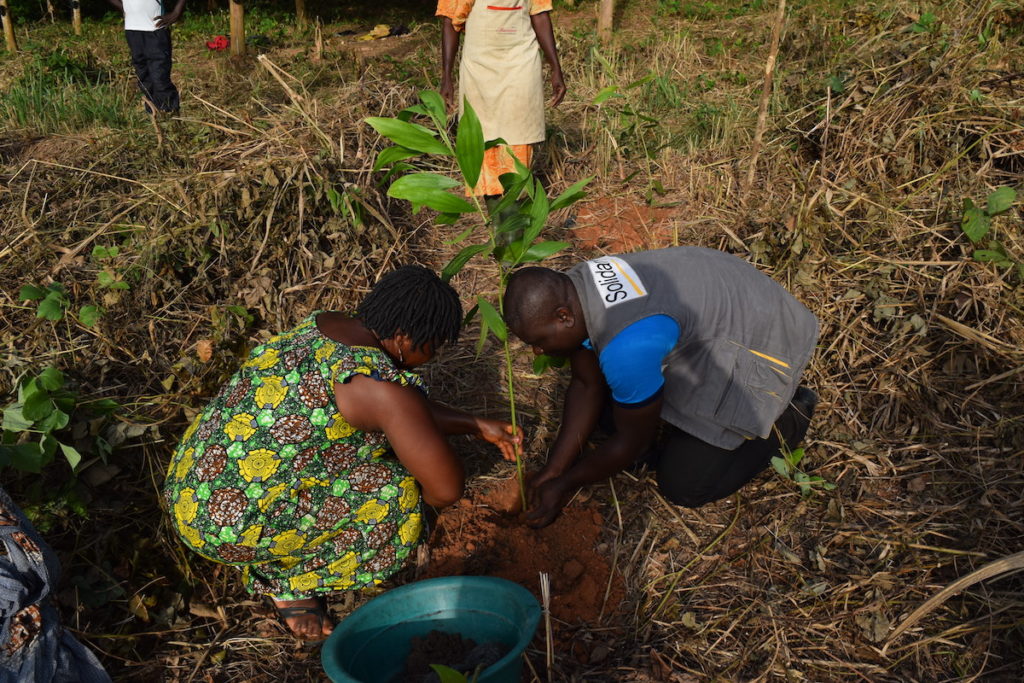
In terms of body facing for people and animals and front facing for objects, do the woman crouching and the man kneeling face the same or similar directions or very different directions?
very different directions

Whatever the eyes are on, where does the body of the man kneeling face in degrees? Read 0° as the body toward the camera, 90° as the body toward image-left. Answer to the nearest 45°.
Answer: approximately 90°

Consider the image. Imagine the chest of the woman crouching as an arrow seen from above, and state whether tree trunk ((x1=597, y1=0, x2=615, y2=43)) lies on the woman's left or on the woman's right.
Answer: on the woman's left

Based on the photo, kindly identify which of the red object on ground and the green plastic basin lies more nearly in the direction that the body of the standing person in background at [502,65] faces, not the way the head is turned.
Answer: the green plastic basin

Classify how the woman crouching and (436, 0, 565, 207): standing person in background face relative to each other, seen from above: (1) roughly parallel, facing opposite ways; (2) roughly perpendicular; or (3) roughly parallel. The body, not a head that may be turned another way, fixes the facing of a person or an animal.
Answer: roughly perpendicular

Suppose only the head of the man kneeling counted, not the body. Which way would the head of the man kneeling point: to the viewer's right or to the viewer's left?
to the viewer's left

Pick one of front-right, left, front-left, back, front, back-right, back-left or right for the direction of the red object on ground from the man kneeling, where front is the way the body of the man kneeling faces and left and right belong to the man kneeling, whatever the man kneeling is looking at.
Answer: front-right

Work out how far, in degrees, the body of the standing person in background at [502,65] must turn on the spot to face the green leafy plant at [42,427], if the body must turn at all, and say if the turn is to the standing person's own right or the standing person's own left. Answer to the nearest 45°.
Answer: approximately 45° to the standing person's own right

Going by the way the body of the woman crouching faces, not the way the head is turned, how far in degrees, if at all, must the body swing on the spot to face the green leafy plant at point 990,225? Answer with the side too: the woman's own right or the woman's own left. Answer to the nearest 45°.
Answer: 0° — they already face it

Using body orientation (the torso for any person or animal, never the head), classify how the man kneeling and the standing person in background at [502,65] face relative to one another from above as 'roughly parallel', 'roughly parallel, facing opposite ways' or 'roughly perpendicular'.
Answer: roughly perpendicular

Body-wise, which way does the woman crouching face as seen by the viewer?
to the viewer's right
